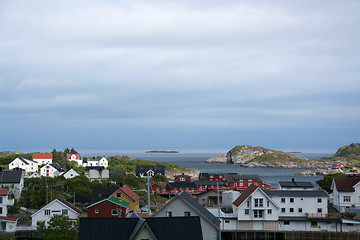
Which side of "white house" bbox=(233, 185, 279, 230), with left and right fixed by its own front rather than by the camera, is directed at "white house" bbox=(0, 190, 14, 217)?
right

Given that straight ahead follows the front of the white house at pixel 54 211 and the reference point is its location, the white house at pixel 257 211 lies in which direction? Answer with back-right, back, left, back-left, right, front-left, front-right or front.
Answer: left

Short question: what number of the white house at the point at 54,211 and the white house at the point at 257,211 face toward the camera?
2

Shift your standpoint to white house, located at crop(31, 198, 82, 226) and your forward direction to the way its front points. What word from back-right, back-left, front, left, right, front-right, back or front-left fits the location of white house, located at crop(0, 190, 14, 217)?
back-right

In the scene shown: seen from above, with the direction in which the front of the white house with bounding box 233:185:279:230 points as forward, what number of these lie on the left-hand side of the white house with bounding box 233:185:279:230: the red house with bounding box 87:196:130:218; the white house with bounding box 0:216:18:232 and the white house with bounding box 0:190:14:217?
0

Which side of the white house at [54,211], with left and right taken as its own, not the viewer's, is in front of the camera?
front

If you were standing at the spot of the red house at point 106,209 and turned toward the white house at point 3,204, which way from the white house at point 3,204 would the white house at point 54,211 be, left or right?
left

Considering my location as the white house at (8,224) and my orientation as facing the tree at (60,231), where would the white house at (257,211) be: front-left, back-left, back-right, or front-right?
front-left

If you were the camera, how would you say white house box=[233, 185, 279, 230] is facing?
facing the viewer

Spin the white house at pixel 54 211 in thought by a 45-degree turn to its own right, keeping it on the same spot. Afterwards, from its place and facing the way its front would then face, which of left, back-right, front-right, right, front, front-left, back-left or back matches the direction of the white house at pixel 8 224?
front-right

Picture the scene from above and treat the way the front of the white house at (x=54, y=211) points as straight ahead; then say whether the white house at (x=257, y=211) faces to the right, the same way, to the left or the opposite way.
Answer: the same way

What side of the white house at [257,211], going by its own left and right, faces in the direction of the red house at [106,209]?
right

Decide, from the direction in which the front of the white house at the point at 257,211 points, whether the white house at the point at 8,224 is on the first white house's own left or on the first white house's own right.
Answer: on the first white house's own right

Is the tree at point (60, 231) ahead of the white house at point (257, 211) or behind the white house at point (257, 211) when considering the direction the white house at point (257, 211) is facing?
ahead

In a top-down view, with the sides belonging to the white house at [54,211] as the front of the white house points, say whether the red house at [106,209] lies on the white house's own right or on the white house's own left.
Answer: on the white house's own left
